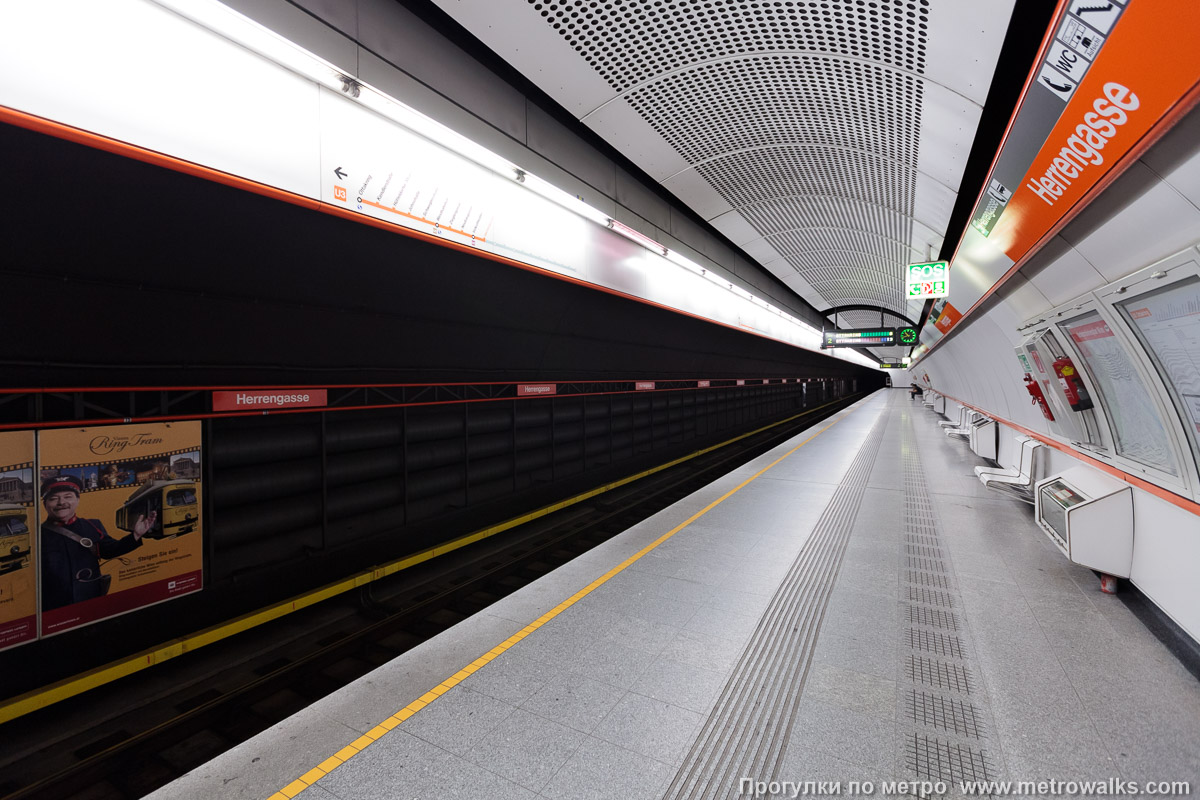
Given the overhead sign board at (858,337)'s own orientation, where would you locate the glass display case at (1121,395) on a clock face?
The glass display case is roughly at 12 o'clock from the overhead sign board.

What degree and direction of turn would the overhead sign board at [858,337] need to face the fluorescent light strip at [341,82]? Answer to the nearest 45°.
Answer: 0° — it already faces it

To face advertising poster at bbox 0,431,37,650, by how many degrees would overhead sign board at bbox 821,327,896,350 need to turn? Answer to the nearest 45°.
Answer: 0° — it already faces it

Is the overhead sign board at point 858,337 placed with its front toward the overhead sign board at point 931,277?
yes

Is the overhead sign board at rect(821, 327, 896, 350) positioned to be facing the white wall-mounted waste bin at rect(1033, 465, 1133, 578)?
yes

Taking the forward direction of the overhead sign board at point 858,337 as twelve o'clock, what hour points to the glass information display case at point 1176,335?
The glass information display case is roughly at 12 o'clock from the overhead sign board.

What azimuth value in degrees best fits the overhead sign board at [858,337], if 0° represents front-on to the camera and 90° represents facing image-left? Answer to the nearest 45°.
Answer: approximately 0°

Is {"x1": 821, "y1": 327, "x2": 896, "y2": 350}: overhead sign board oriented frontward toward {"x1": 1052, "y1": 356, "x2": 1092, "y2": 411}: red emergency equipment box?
yes

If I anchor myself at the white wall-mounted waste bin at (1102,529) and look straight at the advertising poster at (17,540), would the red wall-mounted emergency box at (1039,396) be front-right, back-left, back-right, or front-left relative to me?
back-right

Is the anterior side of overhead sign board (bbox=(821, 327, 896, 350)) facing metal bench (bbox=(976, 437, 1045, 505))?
yes
